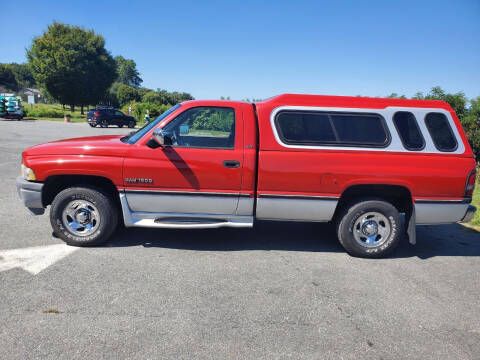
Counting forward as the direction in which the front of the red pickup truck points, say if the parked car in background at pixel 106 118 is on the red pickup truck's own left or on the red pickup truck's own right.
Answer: on the red pickup truck's own right

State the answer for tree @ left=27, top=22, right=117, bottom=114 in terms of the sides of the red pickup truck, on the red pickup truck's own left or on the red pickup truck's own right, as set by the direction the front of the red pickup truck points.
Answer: on the red pickup truck's own right

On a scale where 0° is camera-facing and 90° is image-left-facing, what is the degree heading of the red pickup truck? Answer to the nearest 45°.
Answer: approximately 90°

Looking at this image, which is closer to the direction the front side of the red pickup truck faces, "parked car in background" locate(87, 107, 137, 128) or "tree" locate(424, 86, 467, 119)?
the parked car in background

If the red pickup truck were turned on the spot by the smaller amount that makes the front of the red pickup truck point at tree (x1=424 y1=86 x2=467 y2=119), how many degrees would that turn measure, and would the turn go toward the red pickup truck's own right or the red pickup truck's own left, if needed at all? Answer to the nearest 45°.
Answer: approximately 135° to the red pickup truck's own right
